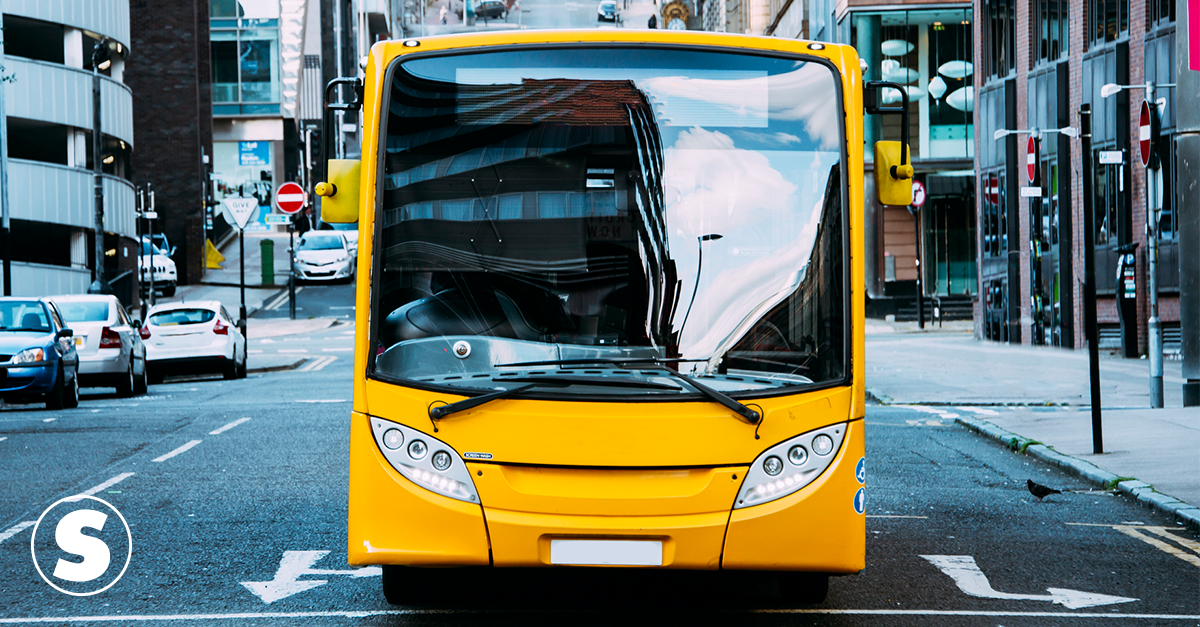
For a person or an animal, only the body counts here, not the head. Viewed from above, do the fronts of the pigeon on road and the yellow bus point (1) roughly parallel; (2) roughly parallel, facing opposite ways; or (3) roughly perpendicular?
roughly perpendicular

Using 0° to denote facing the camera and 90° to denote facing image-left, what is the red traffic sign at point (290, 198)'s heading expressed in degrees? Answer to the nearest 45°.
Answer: approximately 0°

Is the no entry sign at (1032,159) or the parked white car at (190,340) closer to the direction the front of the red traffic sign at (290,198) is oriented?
the parked white car

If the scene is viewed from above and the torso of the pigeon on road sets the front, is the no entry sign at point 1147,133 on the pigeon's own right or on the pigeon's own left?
on the pigeon's own right

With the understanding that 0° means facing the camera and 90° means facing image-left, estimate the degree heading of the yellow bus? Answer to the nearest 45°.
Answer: approximately 0°

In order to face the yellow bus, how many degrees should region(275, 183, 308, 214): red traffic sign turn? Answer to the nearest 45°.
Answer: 0° — it already faces it

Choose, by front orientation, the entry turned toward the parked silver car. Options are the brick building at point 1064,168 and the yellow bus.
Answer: the brick building

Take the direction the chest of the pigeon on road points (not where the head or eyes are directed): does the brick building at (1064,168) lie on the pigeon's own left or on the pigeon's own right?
on the pigeon's own right

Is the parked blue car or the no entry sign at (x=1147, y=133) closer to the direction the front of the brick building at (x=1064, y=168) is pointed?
the parked blue car

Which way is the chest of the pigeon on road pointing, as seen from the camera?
to the viewer's left

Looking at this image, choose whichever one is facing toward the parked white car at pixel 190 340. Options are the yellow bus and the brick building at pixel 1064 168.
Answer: the brick building

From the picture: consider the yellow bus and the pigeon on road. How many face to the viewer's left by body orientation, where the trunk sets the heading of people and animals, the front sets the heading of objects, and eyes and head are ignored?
1
